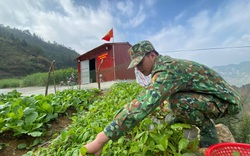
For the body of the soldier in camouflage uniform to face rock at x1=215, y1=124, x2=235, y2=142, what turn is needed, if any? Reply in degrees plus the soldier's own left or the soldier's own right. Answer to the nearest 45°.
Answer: approximately 135° to the soldier's own right

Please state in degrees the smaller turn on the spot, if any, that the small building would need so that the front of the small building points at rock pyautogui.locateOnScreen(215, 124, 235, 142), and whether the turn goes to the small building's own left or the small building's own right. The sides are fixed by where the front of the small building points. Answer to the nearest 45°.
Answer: approximately 45° to the small building's own left

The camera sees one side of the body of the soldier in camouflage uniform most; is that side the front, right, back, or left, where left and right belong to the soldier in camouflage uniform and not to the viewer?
left

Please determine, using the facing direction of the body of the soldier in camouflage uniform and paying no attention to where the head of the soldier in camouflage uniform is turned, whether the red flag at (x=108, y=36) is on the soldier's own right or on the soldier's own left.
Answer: on the soldier's own right

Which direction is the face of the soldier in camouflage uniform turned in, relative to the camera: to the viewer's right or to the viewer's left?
to the viewer's left

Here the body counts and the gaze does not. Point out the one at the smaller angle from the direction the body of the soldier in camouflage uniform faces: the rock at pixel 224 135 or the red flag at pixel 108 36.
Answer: the red flag

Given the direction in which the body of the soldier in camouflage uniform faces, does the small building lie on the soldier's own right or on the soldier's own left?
on the soldier's own right

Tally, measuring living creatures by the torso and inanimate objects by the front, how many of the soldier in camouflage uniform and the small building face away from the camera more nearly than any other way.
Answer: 0
